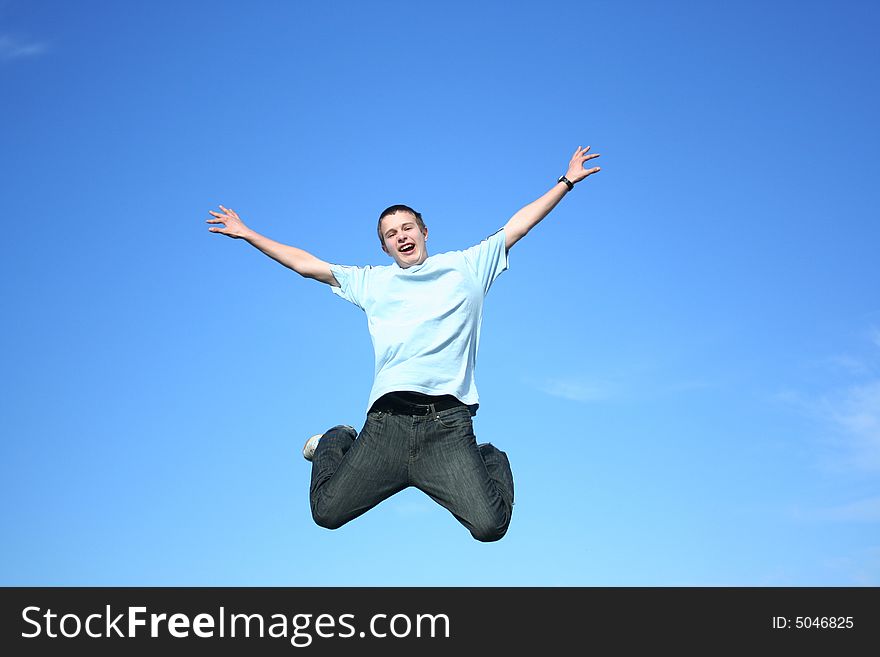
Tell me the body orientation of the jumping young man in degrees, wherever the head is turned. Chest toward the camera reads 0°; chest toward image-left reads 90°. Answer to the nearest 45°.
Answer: approximately 0°
